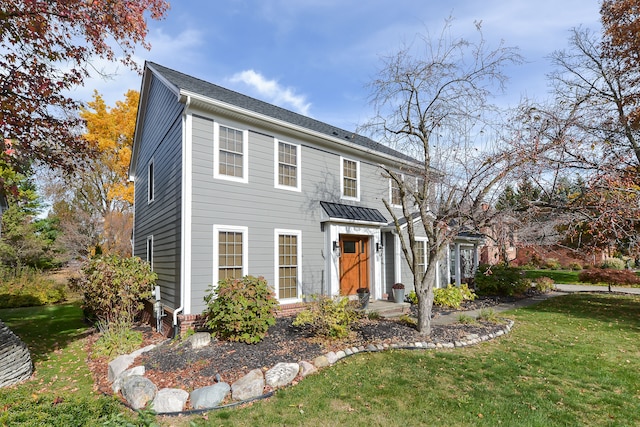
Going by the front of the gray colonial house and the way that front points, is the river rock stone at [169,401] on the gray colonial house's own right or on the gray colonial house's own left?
on the gray colonial house's own right

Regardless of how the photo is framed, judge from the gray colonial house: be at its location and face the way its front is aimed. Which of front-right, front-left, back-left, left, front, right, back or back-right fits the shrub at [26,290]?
back

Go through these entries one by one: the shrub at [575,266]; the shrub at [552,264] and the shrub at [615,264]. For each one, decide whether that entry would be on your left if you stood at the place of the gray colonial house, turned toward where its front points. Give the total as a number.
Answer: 3

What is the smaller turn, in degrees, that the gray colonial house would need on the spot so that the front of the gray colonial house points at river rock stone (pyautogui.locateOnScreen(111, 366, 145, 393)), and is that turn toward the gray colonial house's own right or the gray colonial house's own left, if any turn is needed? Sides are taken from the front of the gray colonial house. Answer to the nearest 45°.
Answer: approximately 45° to the gray colonial house's own right

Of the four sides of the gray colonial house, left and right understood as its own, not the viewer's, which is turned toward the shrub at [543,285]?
left

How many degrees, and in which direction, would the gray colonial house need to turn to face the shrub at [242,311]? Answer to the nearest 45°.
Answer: approximately 45° to its right

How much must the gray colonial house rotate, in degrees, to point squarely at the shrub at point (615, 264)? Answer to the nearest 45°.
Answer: approximately 90° to its left

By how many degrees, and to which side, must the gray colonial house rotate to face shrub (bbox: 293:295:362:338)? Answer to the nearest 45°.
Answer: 0° — it already faces it

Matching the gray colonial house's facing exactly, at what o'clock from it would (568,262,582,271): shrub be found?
The shrub is roughly at 9 o'clock from the gray colonial house.

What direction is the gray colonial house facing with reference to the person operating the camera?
facing the viewer and to the right of the viewer

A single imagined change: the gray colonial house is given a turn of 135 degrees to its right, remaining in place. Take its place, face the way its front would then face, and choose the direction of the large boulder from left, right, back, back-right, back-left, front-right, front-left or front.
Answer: front-left

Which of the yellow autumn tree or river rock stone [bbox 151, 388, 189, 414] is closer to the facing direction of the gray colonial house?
the river rock stone

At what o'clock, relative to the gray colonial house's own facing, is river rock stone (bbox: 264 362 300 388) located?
The river rock stone is roughly at 1 o'clock from the gray colonial house.

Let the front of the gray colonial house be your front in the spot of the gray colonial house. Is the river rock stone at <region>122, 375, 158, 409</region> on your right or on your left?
on your right

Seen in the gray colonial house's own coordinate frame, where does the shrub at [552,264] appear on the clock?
The shrub is roughly at 9 o'clock from the gray colonial house.
